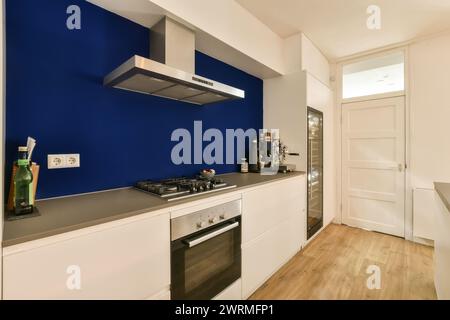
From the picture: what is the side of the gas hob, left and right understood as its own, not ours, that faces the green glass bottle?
right

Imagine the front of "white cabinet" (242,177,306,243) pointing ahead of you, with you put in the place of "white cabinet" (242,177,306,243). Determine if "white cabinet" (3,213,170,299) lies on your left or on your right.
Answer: on your right

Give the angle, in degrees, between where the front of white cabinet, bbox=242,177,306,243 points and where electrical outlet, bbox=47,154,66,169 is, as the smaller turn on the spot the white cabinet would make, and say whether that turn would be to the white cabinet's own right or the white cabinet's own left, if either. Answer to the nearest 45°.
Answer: approximately 90° to the white cabinet's own right

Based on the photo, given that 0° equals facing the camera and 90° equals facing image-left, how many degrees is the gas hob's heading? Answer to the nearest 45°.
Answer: approximately 315°

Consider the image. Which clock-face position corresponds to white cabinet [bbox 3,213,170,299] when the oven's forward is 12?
The white cabinet is roughly at 3 o'clock from the oven.

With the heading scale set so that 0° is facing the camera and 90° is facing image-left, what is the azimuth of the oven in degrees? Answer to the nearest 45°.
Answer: approximately 315°

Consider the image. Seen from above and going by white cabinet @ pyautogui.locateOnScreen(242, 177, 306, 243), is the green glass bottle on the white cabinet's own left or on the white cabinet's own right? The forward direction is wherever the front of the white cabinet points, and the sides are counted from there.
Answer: on the white cabinet's own right
